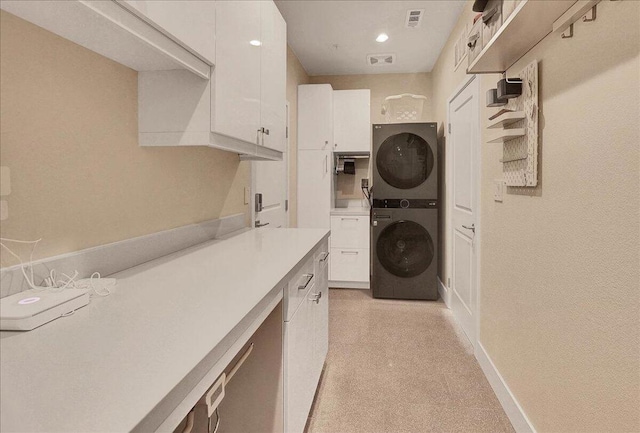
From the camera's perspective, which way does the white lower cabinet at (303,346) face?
to the viewer's right

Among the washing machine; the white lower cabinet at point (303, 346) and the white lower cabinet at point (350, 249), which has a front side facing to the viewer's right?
the white lower cabinet at point (303, 346)

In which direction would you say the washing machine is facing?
toward the camera

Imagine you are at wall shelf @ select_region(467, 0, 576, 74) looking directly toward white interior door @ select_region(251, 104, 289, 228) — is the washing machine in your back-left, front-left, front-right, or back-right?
front-right

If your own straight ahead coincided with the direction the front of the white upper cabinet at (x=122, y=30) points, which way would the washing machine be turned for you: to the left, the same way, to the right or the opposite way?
to the right

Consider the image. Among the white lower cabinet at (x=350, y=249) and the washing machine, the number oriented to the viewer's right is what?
0

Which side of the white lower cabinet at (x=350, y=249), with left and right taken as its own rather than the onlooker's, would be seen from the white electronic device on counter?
front

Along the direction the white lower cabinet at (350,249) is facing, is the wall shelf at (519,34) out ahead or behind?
ahead

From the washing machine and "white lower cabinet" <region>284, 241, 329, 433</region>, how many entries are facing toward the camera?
1

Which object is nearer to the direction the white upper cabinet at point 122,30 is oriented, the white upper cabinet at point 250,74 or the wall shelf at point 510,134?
the wall shelf

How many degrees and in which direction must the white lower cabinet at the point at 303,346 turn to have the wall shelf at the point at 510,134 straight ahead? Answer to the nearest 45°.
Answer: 0° — it already faces it

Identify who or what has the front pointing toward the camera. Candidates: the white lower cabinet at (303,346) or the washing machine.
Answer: the washing machine

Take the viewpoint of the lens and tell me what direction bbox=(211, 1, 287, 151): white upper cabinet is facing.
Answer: facing the viewer and to the right of the viewer

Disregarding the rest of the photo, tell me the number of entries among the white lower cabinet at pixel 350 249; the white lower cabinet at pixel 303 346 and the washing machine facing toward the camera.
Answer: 2
